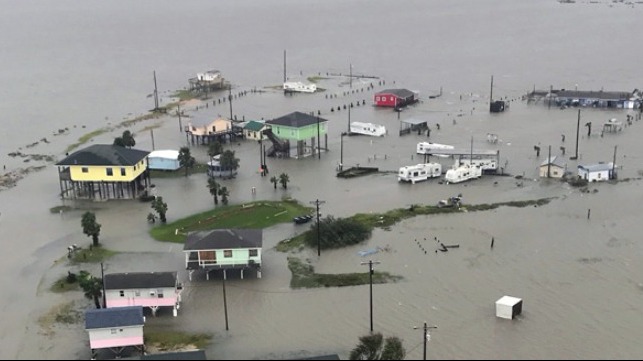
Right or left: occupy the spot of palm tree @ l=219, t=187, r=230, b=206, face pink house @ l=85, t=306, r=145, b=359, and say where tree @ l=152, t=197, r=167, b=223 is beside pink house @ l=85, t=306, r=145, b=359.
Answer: right

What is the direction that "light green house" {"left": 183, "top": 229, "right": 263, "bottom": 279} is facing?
toward the camera

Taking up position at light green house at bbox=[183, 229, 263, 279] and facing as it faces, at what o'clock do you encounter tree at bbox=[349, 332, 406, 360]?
The tree is roughly at 11 o'clock from the light green house.

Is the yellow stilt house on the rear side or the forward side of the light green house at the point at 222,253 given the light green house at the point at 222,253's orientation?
on the rear side

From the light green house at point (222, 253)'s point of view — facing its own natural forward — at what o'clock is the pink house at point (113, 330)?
The pink house is roughly at 1 o'clock from the light green house.

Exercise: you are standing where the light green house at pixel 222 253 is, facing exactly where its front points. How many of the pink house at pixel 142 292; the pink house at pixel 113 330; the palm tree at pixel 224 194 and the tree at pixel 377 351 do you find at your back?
1

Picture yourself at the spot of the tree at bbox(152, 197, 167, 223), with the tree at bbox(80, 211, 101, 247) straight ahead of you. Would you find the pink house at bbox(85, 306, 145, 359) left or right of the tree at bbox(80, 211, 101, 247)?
left

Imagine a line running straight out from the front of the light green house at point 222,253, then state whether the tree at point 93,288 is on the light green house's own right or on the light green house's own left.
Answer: on the light green house's own right

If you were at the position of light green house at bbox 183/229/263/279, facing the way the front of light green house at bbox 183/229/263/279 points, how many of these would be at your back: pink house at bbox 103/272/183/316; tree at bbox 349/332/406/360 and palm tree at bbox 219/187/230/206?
1

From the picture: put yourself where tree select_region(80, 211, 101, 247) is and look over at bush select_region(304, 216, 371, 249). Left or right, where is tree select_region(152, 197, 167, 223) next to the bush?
left

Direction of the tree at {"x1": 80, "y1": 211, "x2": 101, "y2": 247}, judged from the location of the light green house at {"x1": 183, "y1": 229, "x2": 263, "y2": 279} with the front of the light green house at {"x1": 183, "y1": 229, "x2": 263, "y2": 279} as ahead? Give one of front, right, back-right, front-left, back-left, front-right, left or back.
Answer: back-right

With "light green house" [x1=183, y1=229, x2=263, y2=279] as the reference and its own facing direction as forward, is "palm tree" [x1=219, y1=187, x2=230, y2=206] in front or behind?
behind

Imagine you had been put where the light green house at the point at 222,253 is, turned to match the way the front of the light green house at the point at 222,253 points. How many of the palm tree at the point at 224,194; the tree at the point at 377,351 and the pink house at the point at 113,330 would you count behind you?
1

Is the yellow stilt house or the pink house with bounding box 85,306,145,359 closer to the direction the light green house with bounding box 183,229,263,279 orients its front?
the pink house
